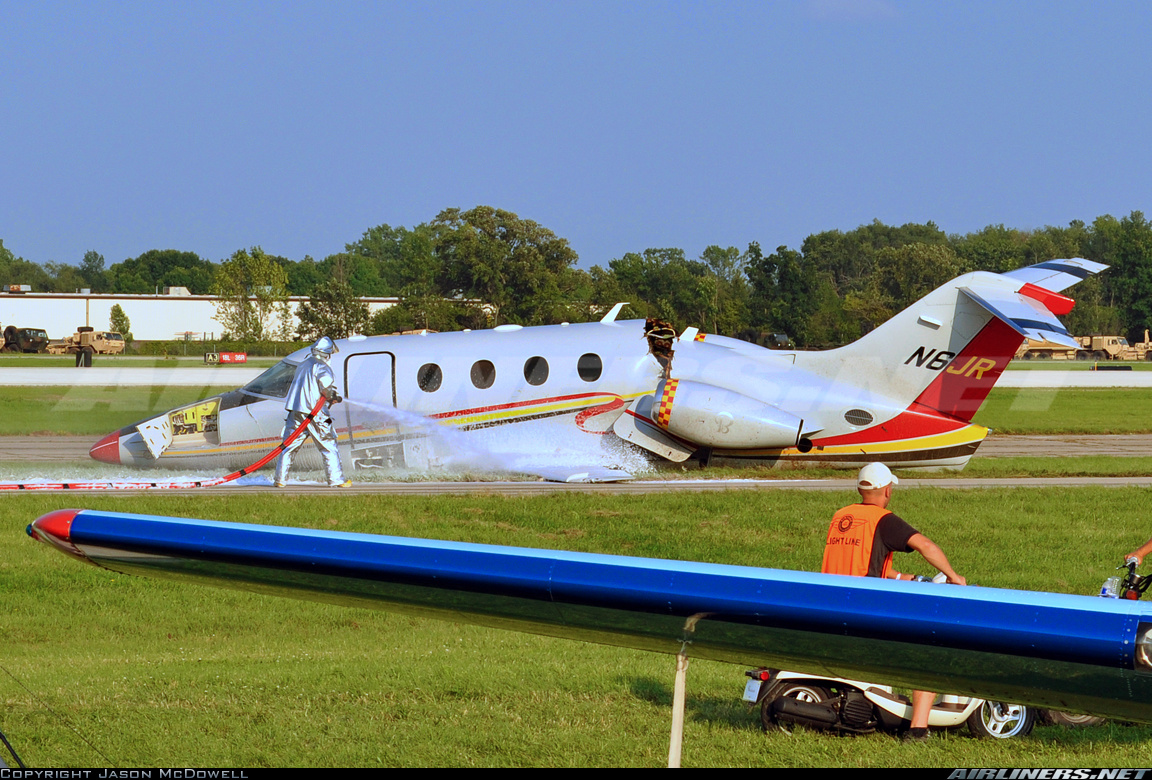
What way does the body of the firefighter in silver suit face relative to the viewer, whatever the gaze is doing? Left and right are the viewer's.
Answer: facing to the right of the viewer
